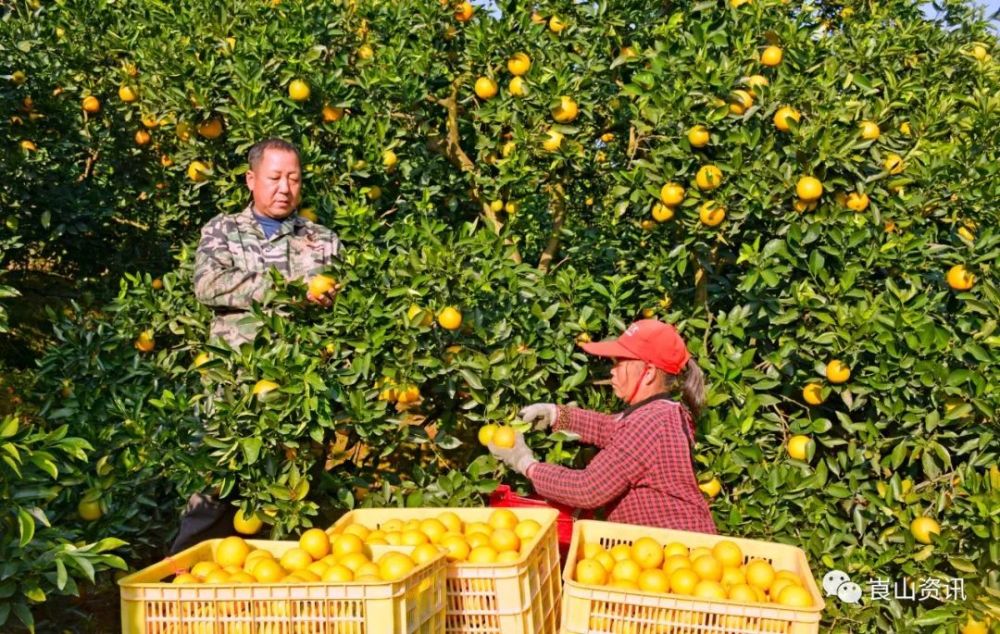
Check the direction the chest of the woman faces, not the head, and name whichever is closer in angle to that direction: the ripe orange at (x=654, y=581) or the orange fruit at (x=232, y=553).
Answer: the orange fruit

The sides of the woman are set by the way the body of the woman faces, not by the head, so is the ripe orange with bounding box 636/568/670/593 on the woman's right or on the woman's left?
on the woman's left

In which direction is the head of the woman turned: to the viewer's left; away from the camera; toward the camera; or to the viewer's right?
to the viewer's left

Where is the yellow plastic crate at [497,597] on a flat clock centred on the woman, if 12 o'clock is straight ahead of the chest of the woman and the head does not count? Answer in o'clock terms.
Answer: The yellow plastic crate is roughly at 10 o'clock from the woman.

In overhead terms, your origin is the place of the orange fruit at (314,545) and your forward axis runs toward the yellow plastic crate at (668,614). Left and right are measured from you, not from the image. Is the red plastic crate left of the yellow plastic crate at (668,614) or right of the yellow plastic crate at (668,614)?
left

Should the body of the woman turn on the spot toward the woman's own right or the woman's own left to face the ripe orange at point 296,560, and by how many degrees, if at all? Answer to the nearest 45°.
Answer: approximately 45° to the woman's own left

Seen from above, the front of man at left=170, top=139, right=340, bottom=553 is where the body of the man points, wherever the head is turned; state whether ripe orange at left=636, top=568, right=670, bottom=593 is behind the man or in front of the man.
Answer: in front

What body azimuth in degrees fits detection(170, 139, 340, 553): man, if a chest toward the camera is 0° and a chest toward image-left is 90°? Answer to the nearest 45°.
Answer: approximately 315°

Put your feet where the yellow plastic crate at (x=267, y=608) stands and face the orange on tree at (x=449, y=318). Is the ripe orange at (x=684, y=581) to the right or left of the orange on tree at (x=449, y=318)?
right

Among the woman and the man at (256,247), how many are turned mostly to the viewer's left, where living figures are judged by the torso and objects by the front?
1

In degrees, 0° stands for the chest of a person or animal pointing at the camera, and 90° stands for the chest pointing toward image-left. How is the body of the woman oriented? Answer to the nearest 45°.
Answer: approximately 90°

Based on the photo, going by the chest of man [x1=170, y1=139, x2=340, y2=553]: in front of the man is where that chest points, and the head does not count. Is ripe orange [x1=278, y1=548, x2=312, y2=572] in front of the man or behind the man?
in front

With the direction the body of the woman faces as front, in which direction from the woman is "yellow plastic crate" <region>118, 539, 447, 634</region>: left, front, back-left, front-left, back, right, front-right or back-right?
front-left

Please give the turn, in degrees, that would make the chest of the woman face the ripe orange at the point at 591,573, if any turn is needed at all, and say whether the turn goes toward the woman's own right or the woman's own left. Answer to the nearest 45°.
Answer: approximately 90° to the woman's own left
